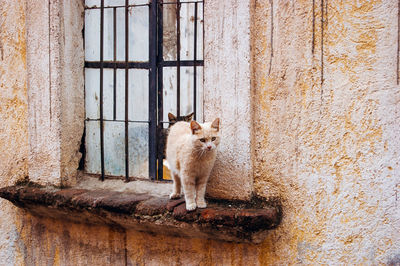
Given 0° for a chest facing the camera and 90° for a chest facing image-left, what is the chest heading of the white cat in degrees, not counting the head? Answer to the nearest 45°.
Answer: approximately 315°

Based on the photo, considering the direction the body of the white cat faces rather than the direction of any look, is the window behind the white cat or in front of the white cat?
behind
